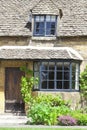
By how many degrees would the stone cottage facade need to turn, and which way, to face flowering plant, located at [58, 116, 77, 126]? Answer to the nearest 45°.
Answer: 0° — it already faces it

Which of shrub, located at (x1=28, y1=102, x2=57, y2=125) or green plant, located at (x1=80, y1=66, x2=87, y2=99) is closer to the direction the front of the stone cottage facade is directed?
the shrub

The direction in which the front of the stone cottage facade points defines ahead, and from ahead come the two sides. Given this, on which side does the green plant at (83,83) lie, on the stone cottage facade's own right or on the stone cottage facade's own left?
on the stone cottage facade's own left

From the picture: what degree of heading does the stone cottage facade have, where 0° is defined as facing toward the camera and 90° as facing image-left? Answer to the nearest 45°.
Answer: approximately 0°

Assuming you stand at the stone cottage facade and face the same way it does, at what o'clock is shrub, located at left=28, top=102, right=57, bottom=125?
The shrub is roughly at 12 o'clock from the stone cottage facade.

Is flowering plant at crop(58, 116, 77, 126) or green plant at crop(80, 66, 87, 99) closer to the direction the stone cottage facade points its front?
the flowering plant
